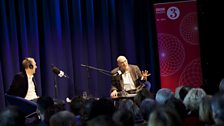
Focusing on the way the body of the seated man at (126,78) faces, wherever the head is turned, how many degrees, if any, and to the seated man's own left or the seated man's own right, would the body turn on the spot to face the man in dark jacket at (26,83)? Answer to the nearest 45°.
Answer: approximately 90° to the seated man's own right

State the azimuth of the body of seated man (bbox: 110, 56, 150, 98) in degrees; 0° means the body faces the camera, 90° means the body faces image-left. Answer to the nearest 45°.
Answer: approximately 0°

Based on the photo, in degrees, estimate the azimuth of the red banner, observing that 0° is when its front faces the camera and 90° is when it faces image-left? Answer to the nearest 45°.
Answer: approximately 0°
